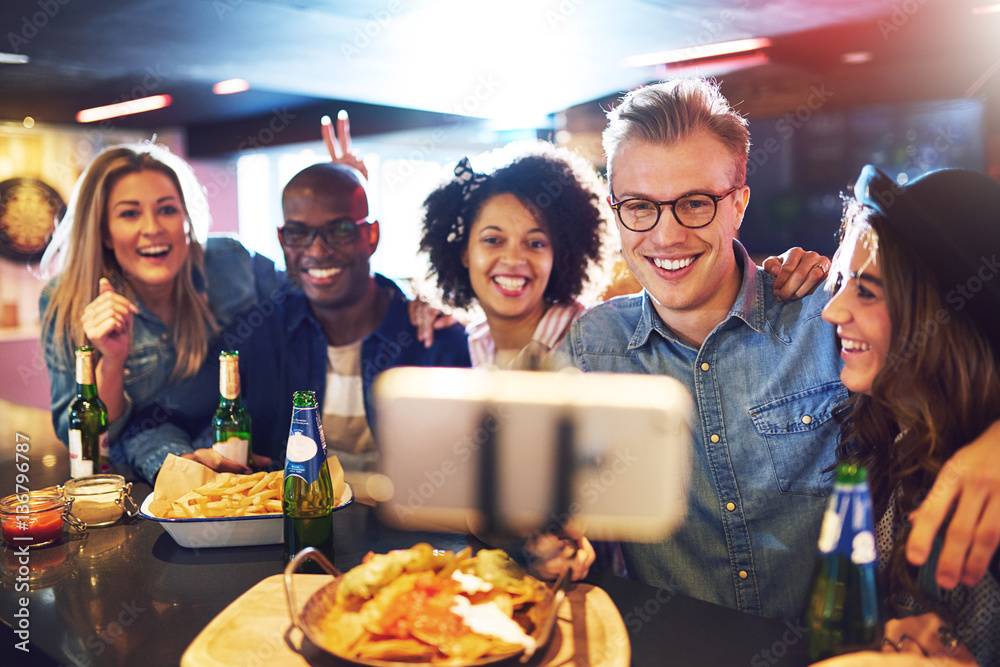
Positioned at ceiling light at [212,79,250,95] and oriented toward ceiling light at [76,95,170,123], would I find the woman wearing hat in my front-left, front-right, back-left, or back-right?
back-left

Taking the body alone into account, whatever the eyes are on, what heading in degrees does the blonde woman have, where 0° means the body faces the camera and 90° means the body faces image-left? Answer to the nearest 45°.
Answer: approximately 0°

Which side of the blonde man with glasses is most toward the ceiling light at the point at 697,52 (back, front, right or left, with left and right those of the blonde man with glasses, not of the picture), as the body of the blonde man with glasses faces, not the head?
back

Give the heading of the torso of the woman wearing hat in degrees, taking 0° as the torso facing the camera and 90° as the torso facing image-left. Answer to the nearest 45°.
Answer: approximately 90°

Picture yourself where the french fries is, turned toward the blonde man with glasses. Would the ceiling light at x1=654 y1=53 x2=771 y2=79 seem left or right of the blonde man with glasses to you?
left

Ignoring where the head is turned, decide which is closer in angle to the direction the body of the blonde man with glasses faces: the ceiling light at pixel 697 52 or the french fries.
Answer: the french fries
